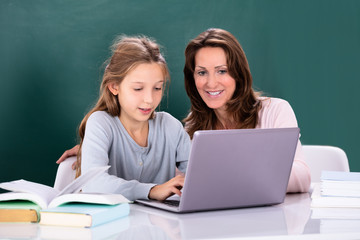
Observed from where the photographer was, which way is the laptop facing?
facing away from the viewer and to the left of the viewer

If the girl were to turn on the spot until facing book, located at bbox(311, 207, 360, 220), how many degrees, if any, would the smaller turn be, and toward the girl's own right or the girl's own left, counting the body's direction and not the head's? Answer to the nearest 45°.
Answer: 0° — they already face it

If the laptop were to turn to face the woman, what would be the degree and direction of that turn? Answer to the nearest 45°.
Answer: approximately 45° to its right

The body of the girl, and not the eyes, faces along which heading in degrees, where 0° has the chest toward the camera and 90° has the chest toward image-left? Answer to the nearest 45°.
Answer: approximately 315°

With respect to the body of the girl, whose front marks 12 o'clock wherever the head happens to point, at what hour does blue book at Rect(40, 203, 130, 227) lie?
The blue book is roughly at 2 o'clock from the girl.

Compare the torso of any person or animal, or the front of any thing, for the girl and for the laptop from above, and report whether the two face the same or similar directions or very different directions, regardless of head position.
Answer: very different directions
